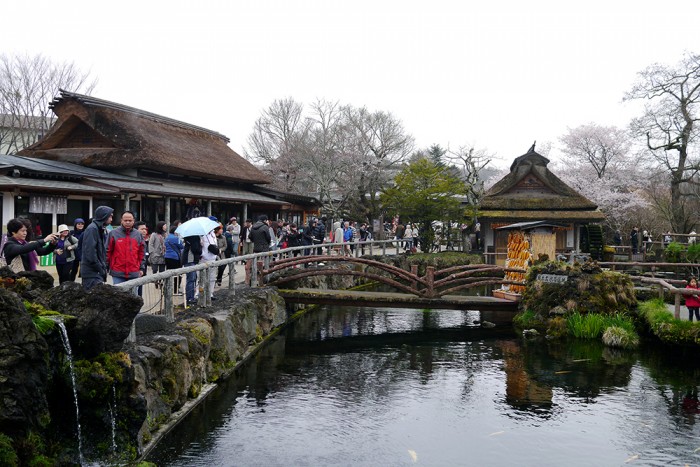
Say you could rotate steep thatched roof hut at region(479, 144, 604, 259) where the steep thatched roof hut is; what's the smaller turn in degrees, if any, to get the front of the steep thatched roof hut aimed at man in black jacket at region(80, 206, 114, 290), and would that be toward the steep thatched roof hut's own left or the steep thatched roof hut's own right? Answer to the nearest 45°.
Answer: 0° — it already faces them

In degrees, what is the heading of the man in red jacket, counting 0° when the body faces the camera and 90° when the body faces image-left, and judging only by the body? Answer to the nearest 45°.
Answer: approximately 0°

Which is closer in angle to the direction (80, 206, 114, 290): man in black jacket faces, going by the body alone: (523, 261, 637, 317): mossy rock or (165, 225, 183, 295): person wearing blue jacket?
the mossy rock

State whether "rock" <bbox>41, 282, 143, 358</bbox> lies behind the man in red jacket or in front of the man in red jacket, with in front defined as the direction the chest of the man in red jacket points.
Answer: in front

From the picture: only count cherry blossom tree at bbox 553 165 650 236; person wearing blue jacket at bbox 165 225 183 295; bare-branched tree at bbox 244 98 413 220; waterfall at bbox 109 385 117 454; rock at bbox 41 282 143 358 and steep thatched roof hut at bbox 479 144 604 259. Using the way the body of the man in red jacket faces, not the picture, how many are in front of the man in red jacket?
2

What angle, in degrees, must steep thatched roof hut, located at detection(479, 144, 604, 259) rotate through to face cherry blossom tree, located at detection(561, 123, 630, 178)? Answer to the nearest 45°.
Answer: approximately 180°

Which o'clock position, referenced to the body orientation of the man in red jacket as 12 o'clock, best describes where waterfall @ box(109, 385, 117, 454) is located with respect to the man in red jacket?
The waterfall is roughly at 12 o'clock from the man in red jacket.

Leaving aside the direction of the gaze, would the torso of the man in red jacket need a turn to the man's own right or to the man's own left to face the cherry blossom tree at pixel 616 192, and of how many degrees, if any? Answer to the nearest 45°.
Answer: approximately 135° to the man's own left

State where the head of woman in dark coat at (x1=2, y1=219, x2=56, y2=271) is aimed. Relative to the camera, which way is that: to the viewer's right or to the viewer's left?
to the viewer's right
